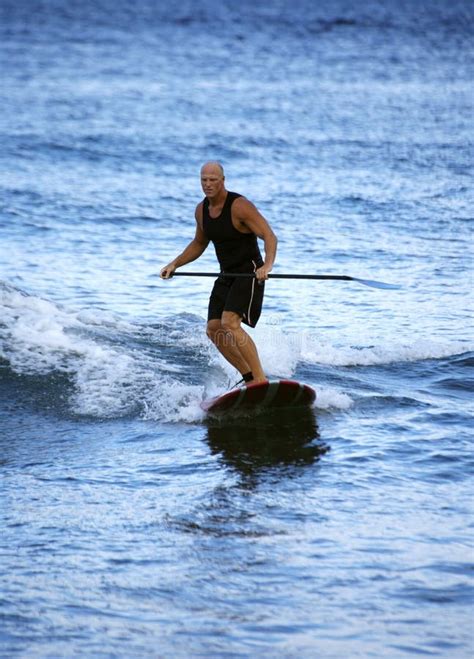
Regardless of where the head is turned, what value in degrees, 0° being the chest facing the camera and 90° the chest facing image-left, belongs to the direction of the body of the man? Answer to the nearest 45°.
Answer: approximately 45°
